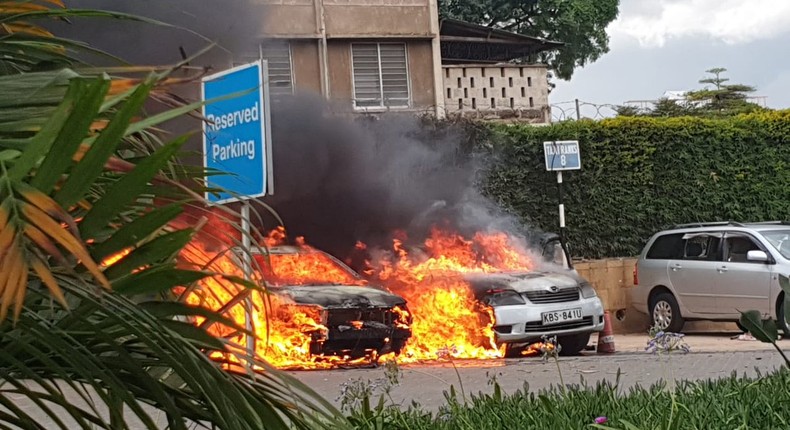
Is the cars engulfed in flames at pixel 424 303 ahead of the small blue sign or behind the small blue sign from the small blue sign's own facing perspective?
ahead

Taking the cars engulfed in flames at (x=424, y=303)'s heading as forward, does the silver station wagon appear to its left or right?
on its left

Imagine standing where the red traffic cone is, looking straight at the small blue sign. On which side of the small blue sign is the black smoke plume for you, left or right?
left

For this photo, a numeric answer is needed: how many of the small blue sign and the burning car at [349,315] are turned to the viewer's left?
0

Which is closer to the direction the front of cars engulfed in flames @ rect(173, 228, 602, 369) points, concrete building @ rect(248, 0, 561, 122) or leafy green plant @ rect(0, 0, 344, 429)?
the leafy green plant

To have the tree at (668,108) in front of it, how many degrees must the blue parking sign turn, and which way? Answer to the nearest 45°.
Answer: approximately 180°

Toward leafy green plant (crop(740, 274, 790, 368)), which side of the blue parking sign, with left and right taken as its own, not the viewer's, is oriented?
left

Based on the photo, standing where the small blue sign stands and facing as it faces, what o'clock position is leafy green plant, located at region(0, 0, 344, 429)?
The leafy green plant is roughly at 12 o'clock from the small blue sign.

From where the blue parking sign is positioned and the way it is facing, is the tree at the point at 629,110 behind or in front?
behind

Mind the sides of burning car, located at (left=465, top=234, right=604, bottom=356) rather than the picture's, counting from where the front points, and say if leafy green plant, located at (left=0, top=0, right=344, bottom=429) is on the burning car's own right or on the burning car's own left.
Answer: on the burning car's own right

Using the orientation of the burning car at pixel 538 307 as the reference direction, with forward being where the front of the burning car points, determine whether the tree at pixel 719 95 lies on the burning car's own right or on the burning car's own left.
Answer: on the burning car's own left

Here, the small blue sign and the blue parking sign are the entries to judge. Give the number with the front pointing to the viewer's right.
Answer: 0

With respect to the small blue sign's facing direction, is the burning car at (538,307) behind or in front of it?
in front
